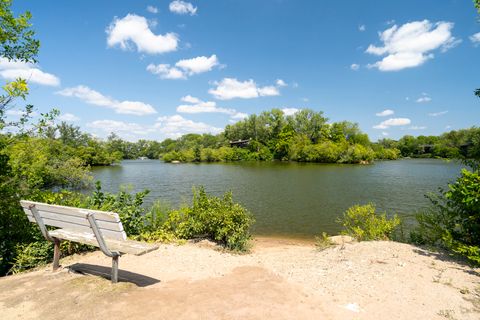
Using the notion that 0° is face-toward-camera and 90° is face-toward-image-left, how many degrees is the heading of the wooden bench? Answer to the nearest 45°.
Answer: approximately 225°

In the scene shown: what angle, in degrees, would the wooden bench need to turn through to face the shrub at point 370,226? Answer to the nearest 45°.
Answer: approximately 45° to its right

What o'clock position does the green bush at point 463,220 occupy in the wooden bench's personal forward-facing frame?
The green bush is roughly at 2 o'clock from the wooden bench.

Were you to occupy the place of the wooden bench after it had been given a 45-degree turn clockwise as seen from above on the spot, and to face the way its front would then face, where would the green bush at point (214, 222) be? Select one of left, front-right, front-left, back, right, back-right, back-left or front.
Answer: front-left

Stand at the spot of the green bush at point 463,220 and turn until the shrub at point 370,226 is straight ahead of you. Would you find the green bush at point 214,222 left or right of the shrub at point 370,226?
left

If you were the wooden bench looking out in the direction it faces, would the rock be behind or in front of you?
in front

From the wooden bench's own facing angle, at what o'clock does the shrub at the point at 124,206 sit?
The shrub is roughly at 11 o'clock from the wooden bench.
